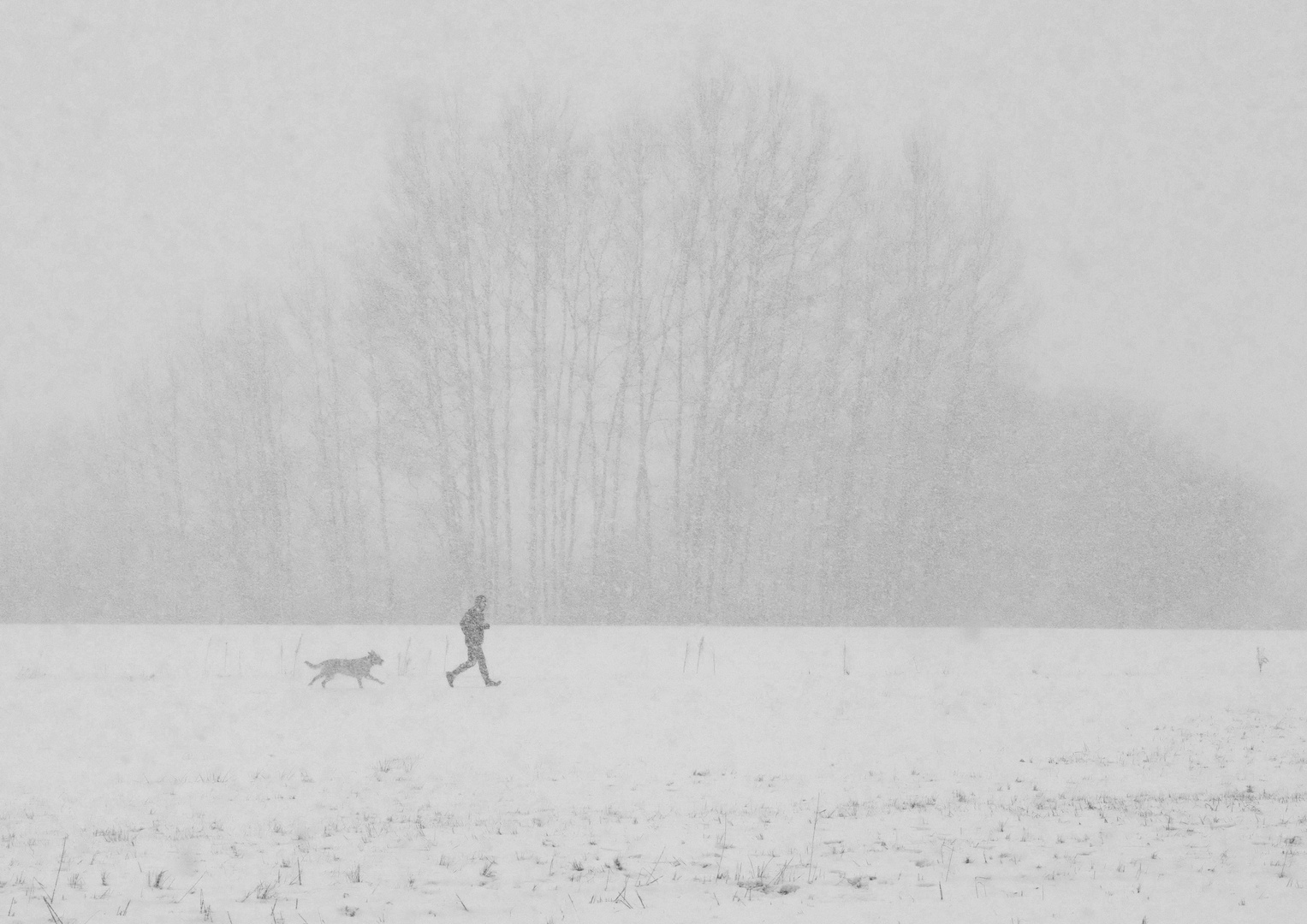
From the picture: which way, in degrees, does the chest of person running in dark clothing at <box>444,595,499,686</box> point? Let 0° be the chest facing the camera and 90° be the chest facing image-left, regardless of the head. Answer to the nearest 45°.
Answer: approximately 270°
